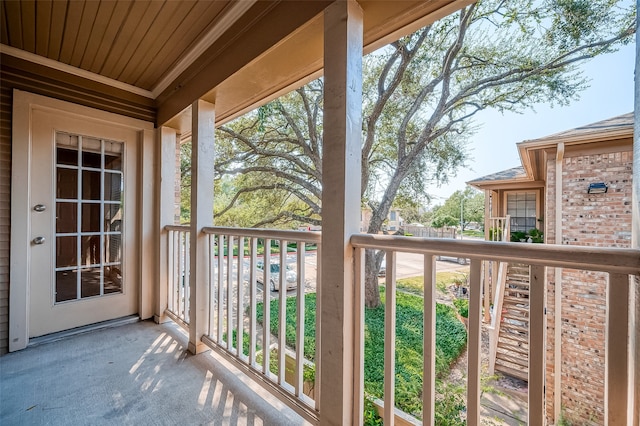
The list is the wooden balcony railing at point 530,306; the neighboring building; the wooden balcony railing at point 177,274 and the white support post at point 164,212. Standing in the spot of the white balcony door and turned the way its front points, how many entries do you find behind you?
0

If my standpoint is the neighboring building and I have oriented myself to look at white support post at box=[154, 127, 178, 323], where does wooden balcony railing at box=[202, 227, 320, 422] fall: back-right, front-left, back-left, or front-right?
front-left

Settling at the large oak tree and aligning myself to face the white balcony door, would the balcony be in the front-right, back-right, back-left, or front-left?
front-left

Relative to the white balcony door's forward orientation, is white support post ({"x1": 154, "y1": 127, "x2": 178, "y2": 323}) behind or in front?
in front

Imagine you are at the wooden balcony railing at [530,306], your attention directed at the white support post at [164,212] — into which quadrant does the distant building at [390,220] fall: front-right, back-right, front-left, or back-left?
front-right

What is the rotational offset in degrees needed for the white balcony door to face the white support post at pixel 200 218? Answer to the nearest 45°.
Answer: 0° — it already faces it

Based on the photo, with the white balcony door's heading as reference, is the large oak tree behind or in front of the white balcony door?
in front

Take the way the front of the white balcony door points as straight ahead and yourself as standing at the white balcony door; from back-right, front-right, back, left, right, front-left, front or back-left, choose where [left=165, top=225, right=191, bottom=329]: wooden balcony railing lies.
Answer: front

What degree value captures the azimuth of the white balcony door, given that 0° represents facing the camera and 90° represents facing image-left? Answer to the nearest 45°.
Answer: approximately 315°
